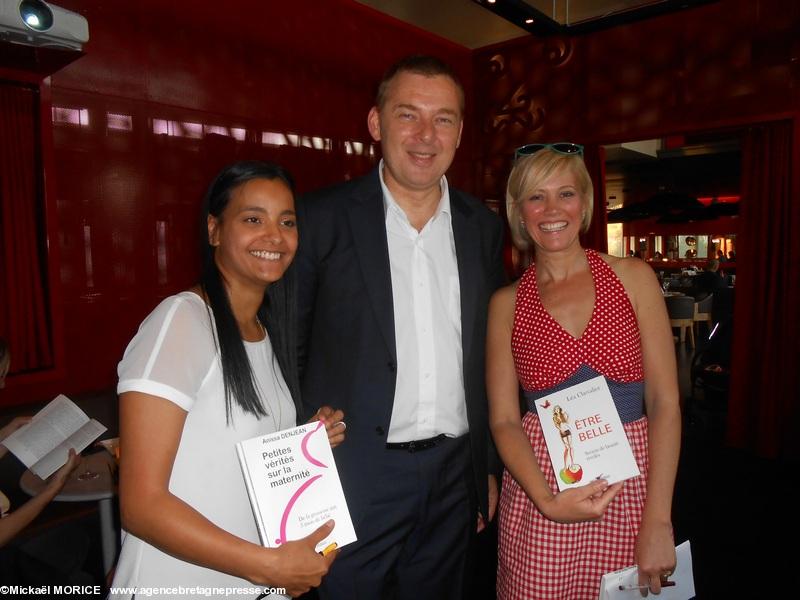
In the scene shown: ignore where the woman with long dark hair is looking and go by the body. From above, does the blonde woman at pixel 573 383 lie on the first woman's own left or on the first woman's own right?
on the first woman's own left

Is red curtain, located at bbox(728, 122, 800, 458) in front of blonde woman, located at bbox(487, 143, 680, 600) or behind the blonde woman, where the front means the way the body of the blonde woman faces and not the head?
behind

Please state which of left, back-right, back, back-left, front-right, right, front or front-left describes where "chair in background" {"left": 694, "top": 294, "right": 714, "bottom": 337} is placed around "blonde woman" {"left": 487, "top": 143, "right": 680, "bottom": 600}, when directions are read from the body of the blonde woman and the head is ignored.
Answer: back

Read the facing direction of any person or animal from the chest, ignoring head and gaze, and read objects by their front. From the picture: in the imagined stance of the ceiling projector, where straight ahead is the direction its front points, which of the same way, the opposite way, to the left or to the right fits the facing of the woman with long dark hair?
the same way

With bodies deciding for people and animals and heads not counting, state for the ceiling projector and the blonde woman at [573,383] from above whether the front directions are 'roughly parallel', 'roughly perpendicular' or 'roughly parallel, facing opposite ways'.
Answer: roughly perpendicular

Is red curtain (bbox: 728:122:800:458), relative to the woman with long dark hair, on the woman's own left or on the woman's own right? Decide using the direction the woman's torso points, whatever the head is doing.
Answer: on the woman's own left

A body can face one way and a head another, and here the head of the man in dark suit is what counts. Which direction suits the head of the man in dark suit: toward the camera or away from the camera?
toward the camera

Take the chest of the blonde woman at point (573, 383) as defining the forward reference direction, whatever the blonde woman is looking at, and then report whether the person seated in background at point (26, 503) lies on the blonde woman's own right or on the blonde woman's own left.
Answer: on the blonde woman's own right

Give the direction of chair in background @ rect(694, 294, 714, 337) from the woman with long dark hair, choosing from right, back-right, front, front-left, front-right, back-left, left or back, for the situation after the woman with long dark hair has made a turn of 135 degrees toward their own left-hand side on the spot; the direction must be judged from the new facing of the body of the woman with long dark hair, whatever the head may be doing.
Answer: front-right

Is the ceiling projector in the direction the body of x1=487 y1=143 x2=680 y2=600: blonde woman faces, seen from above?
no

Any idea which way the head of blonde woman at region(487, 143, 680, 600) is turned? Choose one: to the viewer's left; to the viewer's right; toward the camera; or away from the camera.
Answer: toward the camera

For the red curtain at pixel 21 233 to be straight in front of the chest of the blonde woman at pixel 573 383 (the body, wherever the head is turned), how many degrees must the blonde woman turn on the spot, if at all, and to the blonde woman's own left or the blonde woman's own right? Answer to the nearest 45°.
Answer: approximately 90° to the blonde woman's own right

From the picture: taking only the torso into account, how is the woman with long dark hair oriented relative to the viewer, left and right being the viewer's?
facing the viewer and to the right of the viewer

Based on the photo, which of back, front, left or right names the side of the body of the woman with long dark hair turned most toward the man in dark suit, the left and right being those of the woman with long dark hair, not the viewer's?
left

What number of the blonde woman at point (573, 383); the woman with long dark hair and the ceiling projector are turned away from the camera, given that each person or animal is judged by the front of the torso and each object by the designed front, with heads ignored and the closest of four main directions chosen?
0

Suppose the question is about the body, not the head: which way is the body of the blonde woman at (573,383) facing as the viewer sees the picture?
toward the camera

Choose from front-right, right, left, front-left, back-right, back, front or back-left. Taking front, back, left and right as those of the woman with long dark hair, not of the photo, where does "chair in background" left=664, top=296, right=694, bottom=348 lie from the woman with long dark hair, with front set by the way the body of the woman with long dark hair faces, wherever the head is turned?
left
